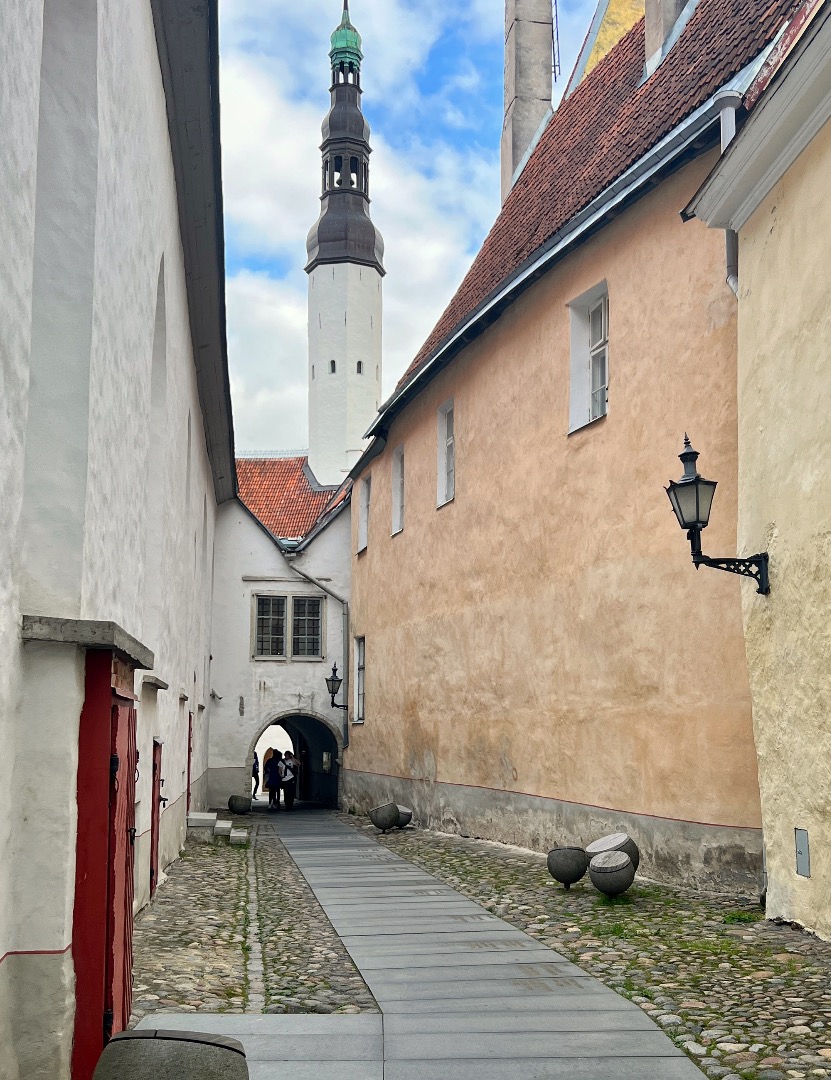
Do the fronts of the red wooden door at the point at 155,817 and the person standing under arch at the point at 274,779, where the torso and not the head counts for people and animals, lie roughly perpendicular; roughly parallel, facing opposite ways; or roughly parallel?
roughly perpendicular

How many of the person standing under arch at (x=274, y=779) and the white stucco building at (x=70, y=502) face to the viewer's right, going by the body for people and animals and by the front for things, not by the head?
1

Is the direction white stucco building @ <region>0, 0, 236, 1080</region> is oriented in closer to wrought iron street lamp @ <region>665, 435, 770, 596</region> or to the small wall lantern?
the wrought iron street lamp

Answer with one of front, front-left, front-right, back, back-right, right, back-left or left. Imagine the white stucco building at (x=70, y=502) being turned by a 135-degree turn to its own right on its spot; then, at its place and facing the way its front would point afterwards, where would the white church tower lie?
back-right

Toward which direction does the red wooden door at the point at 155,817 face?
to the viewer's right

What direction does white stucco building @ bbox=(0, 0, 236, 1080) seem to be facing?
to the viewer's right
